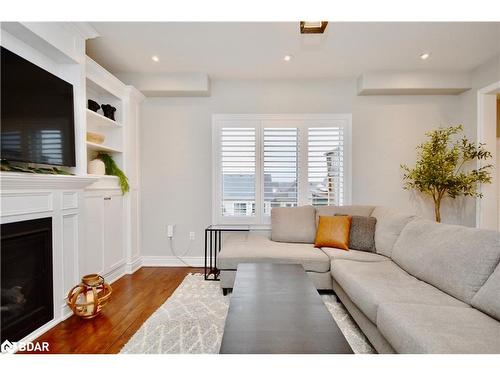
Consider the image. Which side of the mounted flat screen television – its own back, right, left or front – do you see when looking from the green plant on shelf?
left

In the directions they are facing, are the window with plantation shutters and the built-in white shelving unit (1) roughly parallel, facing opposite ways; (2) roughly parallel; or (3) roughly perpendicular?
roughly perpendicular

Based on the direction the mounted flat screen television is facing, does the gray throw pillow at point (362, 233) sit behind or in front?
in front

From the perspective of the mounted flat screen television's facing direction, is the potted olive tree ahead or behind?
ahead

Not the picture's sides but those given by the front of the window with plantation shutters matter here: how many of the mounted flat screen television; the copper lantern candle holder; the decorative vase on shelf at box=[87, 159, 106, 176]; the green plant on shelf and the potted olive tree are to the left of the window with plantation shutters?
1

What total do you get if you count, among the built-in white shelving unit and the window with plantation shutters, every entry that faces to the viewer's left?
0

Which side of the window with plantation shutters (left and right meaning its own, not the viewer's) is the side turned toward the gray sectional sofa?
front

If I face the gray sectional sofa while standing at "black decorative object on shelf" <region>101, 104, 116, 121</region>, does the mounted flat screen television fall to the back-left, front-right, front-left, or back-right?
front-right

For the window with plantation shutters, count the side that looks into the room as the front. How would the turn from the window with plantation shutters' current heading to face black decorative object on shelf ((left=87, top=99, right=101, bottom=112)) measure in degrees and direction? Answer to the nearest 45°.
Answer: approximately 45° to its right

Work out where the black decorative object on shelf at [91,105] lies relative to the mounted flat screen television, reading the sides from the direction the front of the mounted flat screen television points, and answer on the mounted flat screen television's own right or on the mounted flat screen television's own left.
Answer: on the mounted flat screen television's own left

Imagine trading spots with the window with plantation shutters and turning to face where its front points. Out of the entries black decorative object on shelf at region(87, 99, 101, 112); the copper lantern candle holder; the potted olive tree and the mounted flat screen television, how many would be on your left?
1

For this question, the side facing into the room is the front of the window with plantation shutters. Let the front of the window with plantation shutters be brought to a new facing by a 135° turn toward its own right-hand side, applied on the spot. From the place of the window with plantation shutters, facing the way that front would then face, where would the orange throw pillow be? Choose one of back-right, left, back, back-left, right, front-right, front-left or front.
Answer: back

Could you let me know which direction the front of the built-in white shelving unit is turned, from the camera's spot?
facing the viewer and to the right of the viewer

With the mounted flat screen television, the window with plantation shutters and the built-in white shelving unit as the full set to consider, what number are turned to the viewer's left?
0

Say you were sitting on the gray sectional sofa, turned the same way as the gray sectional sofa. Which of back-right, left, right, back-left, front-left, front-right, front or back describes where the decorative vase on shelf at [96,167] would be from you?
front-right

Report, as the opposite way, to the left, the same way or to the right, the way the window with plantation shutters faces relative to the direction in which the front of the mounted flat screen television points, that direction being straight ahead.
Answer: to the right

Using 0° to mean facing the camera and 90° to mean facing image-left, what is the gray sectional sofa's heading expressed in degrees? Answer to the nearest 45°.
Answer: approximately 45°

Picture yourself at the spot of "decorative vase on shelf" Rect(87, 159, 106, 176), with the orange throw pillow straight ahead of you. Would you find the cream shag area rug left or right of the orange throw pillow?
right

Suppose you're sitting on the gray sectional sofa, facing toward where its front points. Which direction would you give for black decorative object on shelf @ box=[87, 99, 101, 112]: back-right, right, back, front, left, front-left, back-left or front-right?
front-right

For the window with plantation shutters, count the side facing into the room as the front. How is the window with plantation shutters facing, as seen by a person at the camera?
facing the viewer

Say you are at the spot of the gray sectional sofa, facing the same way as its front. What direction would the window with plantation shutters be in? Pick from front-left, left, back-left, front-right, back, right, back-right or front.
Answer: right

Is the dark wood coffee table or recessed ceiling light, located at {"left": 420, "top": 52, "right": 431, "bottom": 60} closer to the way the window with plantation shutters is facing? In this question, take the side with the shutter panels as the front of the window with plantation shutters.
the dark wood coffee table

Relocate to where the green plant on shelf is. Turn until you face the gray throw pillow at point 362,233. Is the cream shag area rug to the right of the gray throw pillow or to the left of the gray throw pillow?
right
